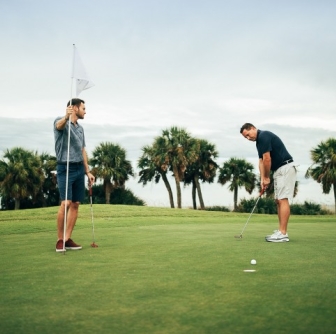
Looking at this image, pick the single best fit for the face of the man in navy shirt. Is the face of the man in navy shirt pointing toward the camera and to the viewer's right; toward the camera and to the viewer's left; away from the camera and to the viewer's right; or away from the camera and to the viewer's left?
toward the camera and to the viewer's left

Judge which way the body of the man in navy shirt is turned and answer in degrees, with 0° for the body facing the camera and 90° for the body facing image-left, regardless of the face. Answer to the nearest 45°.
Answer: approximately 90°

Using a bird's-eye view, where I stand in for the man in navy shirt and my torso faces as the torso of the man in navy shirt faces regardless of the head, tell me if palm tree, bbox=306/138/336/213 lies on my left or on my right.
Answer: on my right
